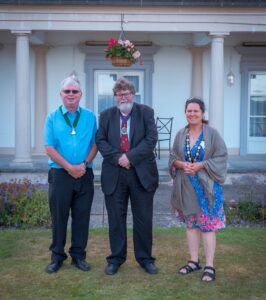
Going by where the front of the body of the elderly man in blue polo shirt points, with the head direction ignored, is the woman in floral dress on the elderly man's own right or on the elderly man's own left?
on the elderly man's own left

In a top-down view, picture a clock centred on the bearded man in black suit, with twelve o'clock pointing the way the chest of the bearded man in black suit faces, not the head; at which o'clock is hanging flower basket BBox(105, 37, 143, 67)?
The hanging flower basket is roughly at 6 o'clock from the bearded man in black suit.

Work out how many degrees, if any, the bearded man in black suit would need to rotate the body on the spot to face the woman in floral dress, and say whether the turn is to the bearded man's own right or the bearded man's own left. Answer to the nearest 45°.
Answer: approximately 90° to the bearded man's own left

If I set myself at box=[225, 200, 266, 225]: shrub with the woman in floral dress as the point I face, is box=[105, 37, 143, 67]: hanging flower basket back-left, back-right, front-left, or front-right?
back-right

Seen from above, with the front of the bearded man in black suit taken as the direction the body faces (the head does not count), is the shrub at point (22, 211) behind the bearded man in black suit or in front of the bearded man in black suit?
behind

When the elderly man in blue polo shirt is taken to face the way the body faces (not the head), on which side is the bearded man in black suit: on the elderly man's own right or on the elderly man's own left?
on the elderly man's own left

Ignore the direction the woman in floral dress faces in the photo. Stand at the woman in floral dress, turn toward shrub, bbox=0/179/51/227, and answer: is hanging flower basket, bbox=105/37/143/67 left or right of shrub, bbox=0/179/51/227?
right

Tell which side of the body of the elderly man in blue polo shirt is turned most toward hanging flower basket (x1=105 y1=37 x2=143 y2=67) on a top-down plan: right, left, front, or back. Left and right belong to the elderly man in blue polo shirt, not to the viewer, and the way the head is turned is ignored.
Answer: back

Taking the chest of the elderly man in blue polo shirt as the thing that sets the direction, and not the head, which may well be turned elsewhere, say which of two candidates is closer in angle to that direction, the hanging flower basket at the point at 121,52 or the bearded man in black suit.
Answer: the bearded man in black suit

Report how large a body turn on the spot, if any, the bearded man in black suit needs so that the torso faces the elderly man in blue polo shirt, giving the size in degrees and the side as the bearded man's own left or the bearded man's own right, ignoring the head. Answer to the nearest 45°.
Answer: approximately 90° to the bearded man's own right

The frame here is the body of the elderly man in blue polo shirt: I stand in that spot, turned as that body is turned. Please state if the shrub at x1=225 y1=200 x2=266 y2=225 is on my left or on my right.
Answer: on my left
